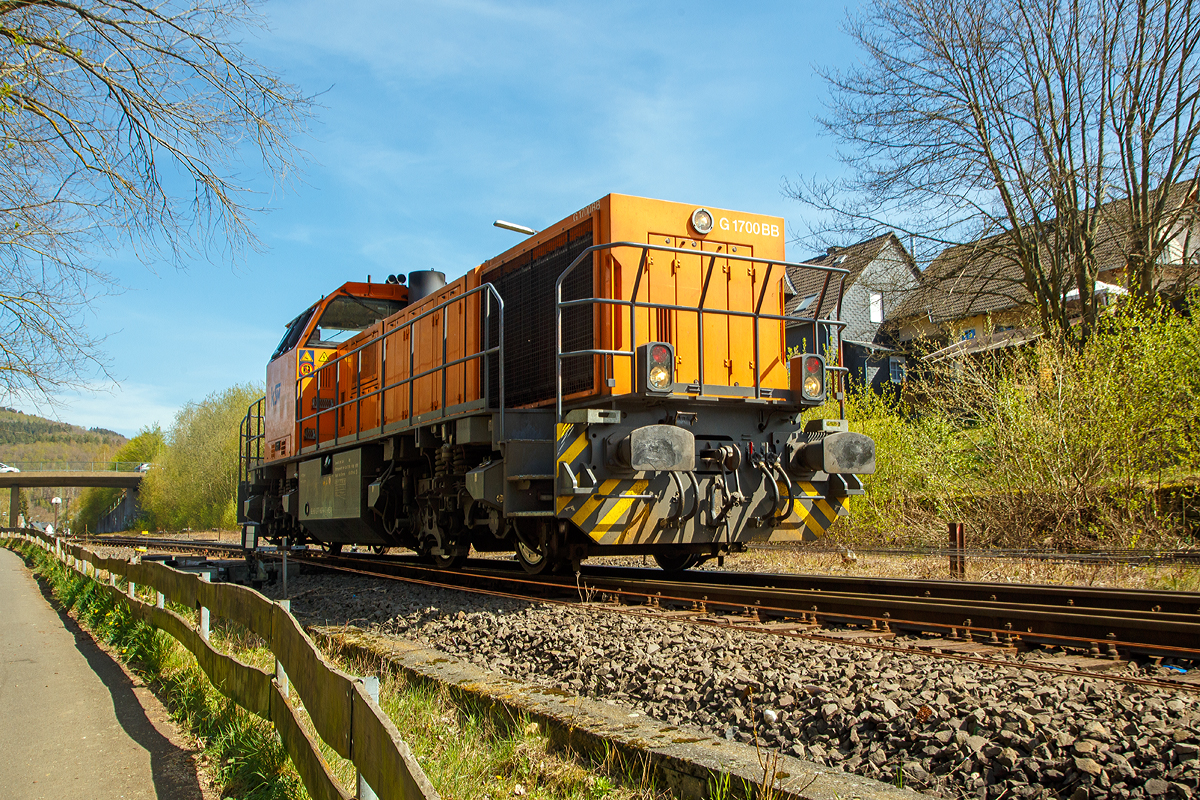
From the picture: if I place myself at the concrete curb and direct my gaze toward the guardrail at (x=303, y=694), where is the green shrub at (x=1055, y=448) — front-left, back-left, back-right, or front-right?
back-right

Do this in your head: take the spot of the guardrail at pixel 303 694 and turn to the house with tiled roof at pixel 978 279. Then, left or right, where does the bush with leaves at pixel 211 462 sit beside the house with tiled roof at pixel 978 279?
left
